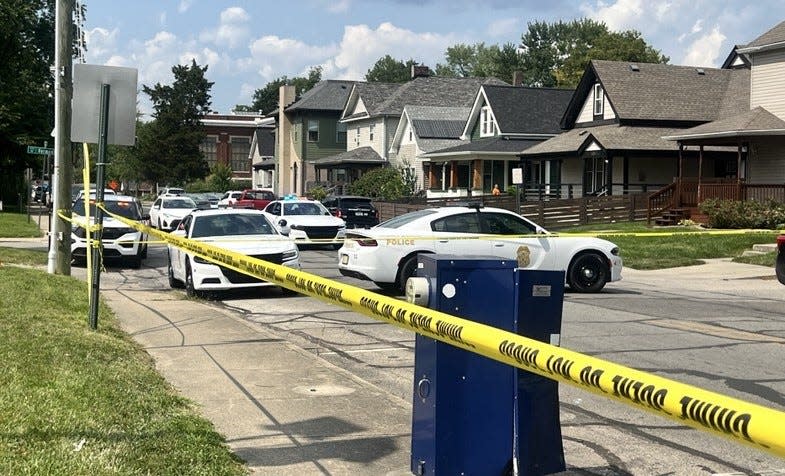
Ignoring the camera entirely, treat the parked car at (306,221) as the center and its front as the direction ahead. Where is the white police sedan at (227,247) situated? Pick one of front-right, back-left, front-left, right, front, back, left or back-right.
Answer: front-right

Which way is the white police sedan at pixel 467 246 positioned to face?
to the viewer's right

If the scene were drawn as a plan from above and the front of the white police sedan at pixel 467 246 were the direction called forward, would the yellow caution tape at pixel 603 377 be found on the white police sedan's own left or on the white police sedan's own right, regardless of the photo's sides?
on the white police sedan's own right

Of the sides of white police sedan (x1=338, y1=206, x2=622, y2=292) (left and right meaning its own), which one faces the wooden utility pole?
back

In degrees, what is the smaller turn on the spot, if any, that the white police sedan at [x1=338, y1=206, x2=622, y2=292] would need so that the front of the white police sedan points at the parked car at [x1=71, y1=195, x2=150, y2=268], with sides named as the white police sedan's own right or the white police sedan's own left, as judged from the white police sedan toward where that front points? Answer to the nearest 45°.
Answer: approximately 135° to the white police sedan's own left

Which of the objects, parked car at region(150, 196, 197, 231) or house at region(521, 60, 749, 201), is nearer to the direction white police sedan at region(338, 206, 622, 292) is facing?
the house

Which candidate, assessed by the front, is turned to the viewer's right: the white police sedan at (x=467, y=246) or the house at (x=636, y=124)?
the white police sedan

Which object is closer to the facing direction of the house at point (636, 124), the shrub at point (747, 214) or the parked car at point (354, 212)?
the parked car

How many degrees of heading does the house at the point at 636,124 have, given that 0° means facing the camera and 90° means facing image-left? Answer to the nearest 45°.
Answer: approximately 45°

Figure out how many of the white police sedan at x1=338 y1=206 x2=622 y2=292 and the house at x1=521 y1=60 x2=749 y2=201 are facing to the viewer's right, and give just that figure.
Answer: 1
